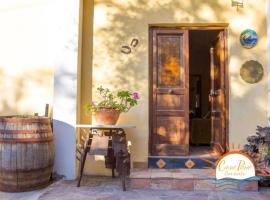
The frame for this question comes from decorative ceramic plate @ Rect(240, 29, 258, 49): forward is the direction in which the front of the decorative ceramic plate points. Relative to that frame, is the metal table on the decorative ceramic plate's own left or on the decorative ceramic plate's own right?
on the decorative ceramic plate's own right

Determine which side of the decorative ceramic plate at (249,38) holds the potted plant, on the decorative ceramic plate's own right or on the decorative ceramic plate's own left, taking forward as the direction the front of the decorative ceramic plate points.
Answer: on the decorative ceramic plate's own right

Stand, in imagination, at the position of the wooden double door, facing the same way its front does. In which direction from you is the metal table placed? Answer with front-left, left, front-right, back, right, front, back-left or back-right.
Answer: front-right

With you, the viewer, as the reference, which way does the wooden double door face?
facing the viewer

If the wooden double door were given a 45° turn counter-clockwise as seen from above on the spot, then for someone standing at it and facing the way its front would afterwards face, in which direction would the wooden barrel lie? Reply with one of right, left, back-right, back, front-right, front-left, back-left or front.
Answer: right

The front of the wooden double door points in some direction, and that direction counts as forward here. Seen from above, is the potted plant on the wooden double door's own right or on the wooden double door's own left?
on the wooden double door's own right

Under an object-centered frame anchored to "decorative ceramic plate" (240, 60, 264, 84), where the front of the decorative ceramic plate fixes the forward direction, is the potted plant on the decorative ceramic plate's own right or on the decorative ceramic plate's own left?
on the decorative ceramic plate's own right

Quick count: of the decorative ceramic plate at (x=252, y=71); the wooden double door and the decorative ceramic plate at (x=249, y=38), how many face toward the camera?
3

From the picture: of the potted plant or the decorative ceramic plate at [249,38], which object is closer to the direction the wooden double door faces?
the potted plant

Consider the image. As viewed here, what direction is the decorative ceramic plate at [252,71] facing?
toward the camera

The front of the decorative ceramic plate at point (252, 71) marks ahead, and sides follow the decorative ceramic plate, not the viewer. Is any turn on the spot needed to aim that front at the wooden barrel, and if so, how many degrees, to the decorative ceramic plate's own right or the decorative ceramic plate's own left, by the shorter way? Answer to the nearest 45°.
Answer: approximately 45° to the decorative ceramic plate's own right

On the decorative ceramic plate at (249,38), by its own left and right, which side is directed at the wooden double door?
right

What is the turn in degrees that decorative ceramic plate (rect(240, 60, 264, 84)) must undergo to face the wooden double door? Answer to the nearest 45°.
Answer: approximately 90° to its right
